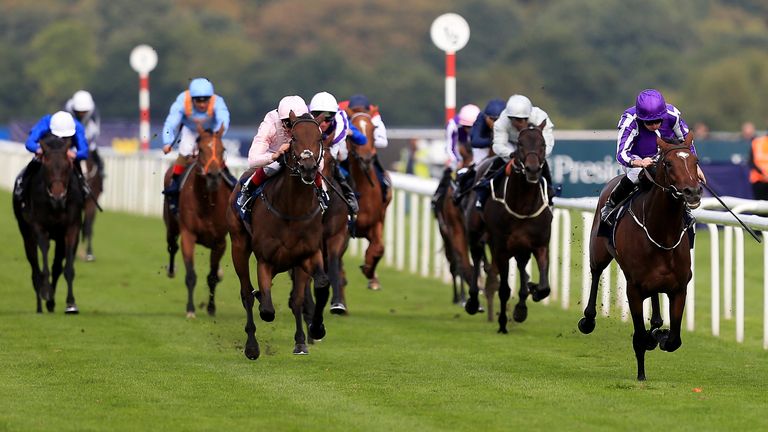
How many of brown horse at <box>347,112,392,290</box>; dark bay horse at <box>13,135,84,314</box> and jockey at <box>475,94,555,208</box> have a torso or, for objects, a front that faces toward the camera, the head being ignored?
3

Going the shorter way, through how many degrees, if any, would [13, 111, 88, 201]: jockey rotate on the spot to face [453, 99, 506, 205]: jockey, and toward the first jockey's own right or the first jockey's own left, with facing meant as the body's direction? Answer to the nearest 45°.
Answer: approximately 90° to the first jockey's own left

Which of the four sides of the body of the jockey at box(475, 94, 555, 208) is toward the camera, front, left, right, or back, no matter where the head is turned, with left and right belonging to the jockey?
front

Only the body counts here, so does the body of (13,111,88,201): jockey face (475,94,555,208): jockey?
no

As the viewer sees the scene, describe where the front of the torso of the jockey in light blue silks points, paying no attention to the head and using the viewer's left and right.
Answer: facing the viewer

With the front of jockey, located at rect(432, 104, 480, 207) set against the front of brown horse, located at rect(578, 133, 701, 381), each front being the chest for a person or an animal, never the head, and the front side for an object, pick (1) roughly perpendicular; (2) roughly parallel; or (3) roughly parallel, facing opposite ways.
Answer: roughly parallel

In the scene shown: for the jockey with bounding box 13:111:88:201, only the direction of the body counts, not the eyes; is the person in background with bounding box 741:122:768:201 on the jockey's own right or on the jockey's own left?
on the jockey's own left

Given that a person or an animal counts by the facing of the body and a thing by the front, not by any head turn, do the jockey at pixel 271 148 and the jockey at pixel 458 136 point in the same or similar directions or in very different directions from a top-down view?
same or similar directions

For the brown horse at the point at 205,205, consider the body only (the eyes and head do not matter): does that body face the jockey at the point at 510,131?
no

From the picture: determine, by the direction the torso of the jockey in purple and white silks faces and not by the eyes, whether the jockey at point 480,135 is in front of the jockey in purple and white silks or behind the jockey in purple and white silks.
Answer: behind

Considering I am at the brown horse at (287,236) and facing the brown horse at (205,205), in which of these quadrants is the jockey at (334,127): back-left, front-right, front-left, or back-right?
front-right

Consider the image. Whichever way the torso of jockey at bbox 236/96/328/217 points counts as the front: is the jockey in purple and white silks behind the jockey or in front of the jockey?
in front
